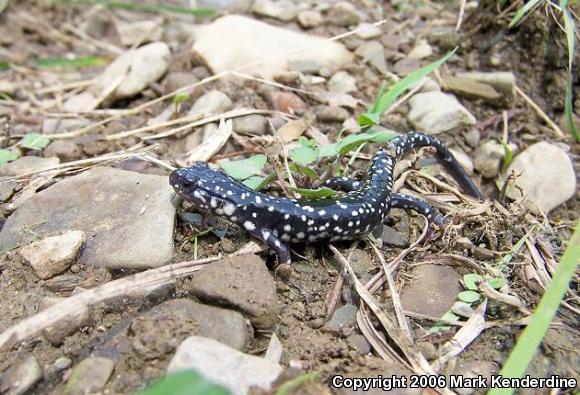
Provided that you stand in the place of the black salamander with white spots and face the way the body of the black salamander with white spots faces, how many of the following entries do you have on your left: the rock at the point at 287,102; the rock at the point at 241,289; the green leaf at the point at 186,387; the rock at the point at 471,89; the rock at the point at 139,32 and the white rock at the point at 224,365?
3

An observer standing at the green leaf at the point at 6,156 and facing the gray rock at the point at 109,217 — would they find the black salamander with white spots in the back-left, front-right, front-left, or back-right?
front-left

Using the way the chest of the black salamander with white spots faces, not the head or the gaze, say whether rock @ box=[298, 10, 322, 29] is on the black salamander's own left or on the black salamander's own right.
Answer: on the black salamander's own right

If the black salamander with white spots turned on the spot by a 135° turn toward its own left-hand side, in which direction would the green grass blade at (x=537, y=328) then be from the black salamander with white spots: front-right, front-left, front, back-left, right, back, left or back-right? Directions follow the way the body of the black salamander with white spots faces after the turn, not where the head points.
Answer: front

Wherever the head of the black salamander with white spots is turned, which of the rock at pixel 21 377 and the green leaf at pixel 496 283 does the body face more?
the rock

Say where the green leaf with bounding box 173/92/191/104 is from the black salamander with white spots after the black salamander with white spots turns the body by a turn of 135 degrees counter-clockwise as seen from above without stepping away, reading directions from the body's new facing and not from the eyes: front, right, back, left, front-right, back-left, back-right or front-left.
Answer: back

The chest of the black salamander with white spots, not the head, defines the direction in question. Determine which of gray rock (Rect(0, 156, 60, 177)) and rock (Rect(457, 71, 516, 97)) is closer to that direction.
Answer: the gray rock

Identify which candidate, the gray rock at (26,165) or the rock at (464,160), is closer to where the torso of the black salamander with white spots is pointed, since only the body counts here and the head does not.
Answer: the gray rock

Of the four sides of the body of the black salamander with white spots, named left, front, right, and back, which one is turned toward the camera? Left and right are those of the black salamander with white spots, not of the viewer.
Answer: left

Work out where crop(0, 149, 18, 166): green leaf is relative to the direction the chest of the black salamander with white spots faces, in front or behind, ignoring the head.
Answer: in front

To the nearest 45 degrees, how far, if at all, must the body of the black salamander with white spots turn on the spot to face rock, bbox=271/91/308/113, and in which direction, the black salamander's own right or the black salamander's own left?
approximately 90° to the black salamander's own right

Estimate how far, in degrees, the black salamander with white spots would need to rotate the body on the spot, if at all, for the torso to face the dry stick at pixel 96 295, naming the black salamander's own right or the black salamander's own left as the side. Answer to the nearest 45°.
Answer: approximately 45° to the black salamander's own left

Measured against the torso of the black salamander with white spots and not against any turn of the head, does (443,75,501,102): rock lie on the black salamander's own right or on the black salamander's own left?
on the black salamander's own right

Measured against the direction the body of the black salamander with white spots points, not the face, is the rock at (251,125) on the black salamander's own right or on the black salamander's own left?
on the black salamander's own right

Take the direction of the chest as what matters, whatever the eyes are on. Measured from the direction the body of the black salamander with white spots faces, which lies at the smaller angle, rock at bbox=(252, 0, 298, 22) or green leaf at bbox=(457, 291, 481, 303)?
the rock
